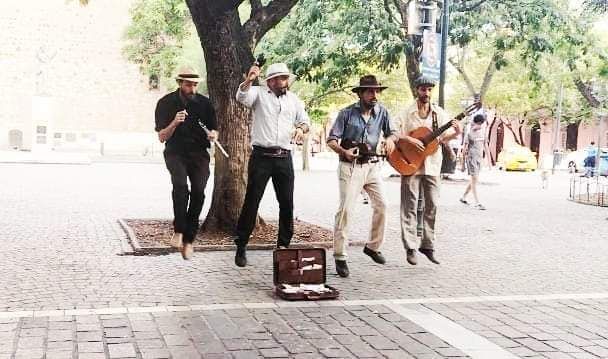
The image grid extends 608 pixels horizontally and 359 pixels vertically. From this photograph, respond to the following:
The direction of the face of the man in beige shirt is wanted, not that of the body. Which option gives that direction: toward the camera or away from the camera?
toward the camera

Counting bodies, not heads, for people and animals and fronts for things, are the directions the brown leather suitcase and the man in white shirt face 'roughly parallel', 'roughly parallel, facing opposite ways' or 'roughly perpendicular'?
roughly parallel

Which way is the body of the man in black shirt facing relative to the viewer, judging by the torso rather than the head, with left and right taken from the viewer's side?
facing the viewer

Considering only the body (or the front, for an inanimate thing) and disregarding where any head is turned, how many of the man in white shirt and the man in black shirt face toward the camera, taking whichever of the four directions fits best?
2

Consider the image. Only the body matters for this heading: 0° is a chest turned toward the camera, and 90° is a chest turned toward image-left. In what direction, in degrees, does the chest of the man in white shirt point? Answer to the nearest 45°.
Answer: approximately 0°

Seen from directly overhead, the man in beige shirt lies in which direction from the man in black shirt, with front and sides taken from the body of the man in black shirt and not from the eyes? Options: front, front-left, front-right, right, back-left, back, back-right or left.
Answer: left

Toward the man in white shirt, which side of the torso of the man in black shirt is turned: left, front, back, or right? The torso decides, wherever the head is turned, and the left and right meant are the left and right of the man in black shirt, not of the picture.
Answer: left

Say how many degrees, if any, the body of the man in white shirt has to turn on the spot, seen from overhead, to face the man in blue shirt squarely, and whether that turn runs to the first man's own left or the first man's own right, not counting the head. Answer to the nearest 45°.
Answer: approximately 90° to the first man's own left

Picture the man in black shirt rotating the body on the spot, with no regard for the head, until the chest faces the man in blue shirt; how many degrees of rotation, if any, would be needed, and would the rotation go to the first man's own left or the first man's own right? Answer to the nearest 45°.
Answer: approximately 90° to the first man's own left

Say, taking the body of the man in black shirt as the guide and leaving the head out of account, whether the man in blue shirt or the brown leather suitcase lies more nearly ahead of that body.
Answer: the brown leather suitcase

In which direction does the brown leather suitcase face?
toward the camera

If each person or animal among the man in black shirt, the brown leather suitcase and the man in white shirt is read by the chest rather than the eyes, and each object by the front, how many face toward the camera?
3
